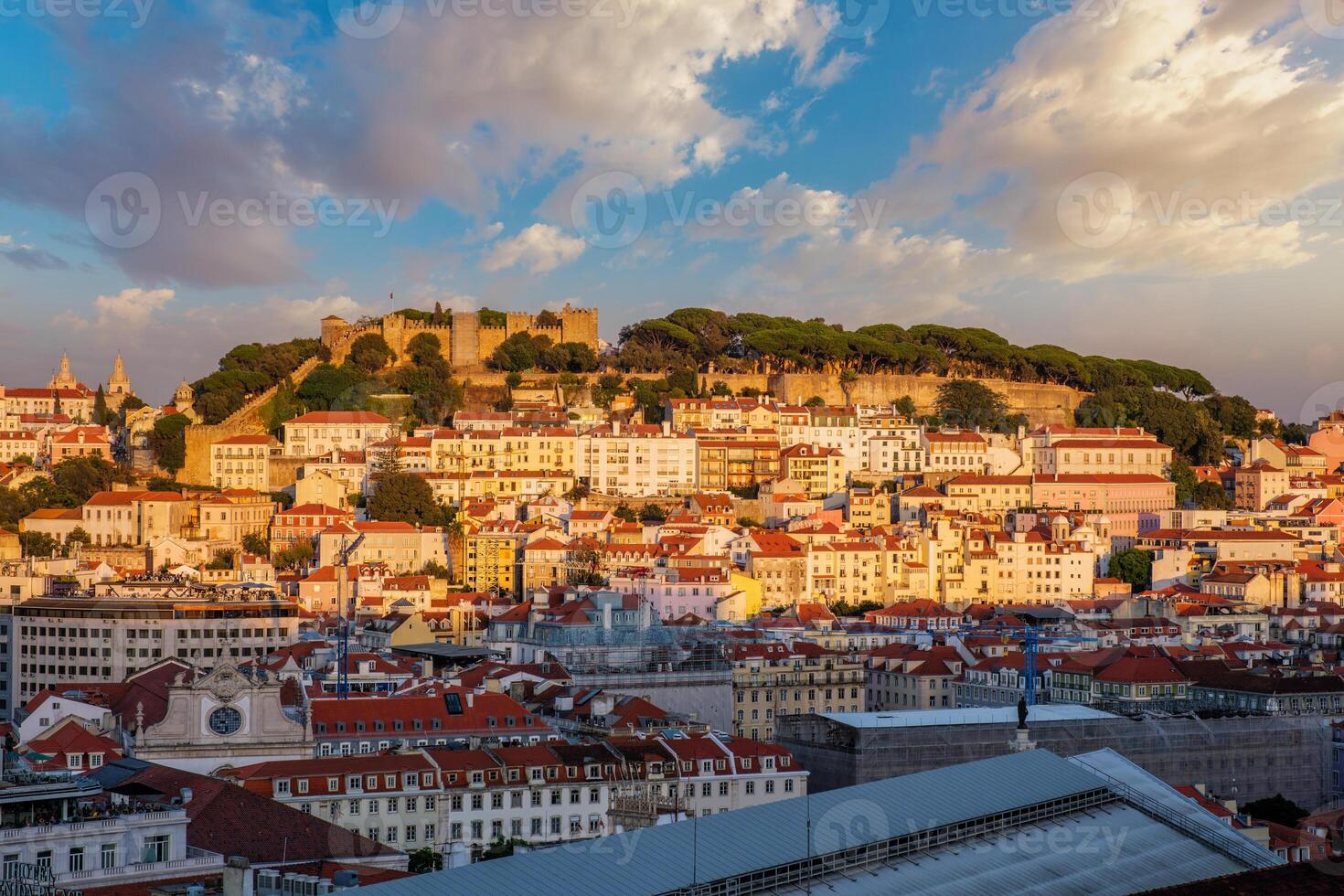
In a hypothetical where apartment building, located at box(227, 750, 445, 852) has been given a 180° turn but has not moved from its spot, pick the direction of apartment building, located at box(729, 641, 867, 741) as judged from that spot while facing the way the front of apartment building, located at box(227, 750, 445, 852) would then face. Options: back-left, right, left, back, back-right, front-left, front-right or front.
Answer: front-right

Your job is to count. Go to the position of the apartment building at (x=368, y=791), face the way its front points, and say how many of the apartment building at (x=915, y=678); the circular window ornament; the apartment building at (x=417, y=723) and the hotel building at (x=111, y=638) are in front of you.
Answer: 0

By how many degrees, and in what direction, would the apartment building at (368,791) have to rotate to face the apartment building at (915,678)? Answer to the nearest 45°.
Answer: approximately 135° to its left

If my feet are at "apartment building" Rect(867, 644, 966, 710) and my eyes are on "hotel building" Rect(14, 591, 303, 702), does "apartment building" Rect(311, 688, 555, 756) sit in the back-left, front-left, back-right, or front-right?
front-left

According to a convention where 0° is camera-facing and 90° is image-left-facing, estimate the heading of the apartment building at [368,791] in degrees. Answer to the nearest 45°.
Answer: approximately 0°

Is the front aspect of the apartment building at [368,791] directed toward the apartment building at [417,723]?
no

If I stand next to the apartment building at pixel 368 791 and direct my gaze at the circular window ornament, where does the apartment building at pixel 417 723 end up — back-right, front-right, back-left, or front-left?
front-right

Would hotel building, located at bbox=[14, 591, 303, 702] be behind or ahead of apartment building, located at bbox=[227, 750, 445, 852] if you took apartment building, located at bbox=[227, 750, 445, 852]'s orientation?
behind

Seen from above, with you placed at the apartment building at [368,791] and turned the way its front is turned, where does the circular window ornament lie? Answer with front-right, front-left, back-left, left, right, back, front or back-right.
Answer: back-right
